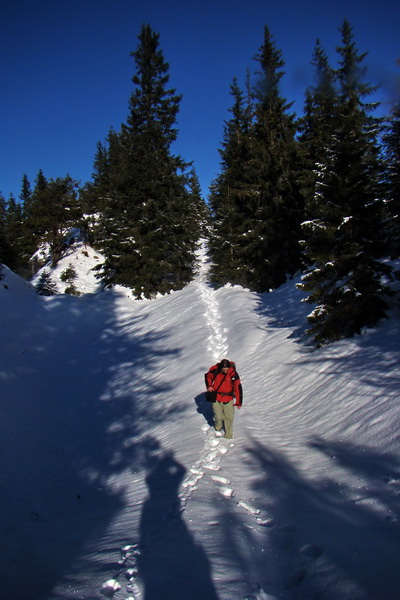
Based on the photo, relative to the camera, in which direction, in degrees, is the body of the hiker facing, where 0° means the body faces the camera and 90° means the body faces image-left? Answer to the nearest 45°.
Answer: approximately 0°

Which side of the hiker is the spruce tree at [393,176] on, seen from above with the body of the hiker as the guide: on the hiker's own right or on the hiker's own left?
on the hiker's own left

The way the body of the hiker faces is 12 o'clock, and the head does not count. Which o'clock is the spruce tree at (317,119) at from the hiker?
The spruce tree is roughly at 7 o'clock from the hiker.

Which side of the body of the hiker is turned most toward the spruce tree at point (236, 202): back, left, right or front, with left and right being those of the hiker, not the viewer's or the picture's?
back

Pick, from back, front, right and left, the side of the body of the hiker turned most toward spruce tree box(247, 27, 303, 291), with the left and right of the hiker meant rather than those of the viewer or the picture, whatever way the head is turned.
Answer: back

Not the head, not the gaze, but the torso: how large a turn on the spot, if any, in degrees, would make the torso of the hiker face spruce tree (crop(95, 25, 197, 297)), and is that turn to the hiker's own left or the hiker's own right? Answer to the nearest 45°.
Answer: approximately 180°
